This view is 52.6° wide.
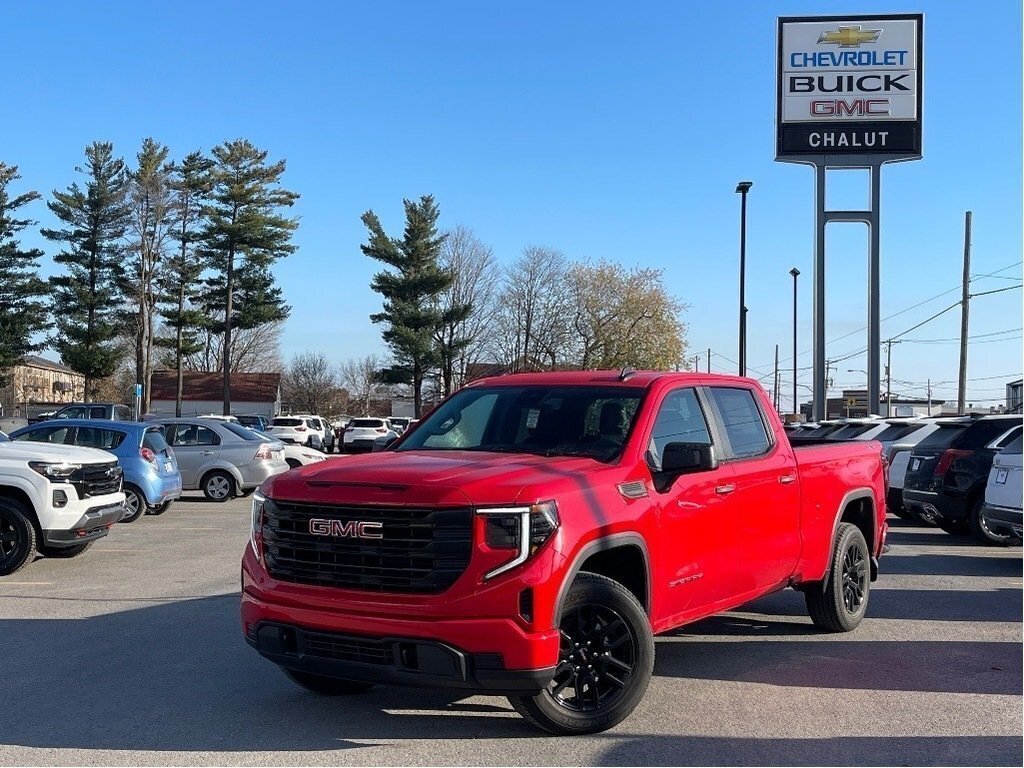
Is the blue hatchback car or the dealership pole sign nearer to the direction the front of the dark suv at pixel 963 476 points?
the dealership pole sign

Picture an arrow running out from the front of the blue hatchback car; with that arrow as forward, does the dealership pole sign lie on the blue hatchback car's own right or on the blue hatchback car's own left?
on the blue hatchback car's own right

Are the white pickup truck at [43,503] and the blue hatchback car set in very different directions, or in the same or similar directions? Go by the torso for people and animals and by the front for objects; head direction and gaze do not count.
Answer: very different directions

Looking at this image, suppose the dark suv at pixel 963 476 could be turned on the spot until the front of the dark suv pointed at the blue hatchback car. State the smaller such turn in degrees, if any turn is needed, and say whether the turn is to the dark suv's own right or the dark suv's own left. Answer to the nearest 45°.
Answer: approximately 135° to the dark suv's own left

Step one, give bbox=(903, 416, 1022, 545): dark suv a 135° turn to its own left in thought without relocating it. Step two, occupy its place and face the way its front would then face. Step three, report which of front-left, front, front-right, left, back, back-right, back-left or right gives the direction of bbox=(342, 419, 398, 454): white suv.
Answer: front-right

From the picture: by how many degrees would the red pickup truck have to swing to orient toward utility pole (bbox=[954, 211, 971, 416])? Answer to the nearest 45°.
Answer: approximately 180°

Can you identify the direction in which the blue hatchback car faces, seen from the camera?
facing away from the viewer and to the left of the viewer

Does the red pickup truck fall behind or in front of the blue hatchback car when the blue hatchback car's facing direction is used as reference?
behind

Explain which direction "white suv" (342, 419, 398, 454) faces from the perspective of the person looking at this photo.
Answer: facing away from the viewer and to the right of the viewer

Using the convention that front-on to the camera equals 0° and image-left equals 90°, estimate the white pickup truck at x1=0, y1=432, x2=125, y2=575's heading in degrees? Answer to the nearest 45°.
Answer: approximately 315°

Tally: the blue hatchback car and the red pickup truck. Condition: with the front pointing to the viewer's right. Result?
0

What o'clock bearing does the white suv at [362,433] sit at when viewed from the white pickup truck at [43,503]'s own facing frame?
the white suv at [362,433] is roughly at 8 o'clock from the white pickup truck at [43,503].

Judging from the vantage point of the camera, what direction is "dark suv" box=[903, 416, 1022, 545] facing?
facing away from the viewer and to the right of the viewer

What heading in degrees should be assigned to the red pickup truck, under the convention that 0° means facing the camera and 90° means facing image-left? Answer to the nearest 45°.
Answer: approximately 45°

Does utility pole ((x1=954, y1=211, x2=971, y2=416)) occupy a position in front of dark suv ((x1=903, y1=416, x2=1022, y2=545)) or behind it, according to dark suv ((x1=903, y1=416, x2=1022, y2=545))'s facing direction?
in front
